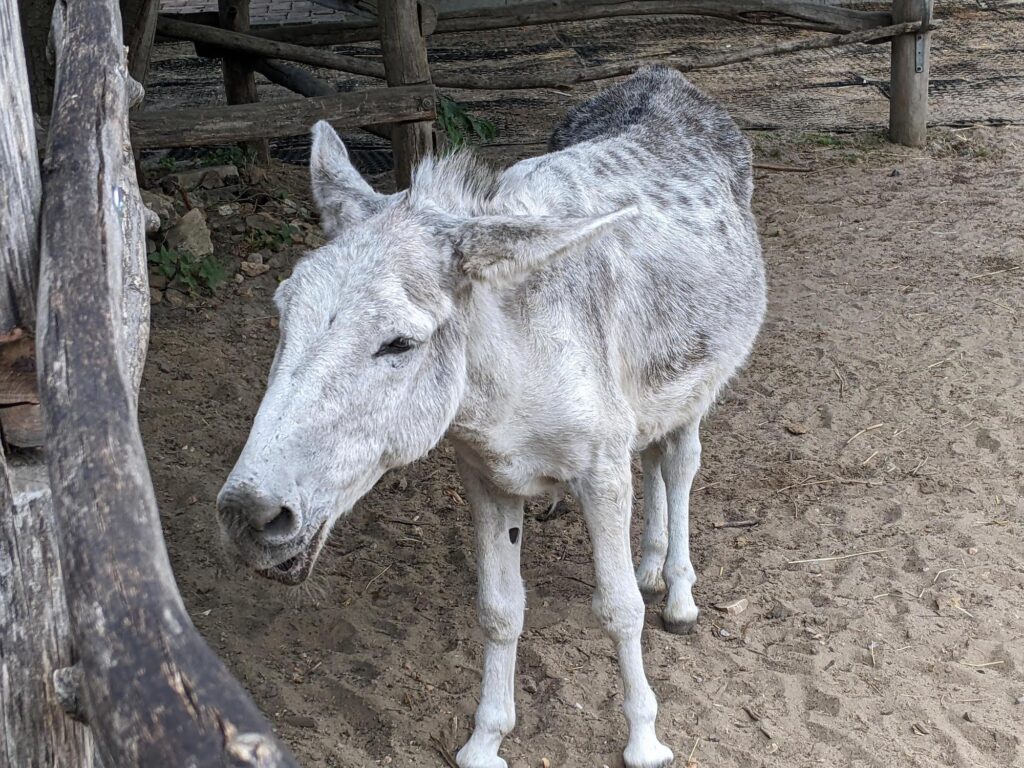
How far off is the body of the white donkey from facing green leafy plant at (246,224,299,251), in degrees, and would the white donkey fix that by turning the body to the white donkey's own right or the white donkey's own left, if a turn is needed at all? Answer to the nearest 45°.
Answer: approximately 135° to the white donkey's own right

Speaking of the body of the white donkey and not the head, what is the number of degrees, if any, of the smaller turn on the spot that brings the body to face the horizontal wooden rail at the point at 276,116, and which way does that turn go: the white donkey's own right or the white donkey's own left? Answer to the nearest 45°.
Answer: approximately 135° to the white donkey's own right

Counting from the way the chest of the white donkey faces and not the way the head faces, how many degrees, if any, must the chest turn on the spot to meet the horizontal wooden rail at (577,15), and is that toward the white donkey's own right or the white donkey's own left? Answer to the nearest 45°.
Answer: approximately 135° to the white donkey's own right

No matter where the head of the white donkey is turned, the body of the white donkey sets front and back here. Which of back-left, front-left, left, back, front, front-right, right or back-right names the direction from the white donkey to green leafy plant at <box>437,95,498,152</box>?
back-right

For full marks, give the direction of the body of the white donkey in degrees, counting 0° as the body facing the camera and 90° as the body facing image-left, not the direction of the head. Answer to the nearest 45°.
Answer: approximately 45°

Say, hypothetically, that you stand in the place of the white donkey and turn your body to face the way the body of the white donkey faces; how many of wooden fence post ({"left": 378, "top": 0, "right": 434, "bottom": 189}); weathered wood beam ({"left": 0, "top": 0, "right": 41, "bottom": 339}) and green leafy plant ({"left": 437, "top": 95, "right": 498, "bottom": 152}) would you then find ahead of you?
1

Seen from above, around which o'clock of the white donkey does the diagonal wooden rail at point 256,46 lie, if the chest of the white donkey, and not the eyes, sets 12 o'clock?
The diagonal wooden rail is roughly at 4 o'clock from the white donkey.

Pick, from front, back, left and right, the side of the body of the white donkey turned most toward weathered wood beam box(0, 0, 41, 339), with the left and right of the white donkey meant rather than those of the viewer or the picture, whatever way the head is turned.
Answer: front

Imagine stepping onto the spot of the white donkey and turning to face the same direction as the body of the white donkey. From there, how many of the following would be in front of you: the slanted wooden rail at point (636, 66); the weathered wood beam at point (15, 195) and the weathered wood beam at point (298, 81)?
1

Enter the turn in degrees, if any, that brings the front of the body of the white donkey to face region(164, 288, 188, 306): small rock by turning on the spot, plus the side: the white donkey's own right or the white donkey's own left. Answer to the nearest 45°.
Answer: approximately 90° to the white donkey's own right
